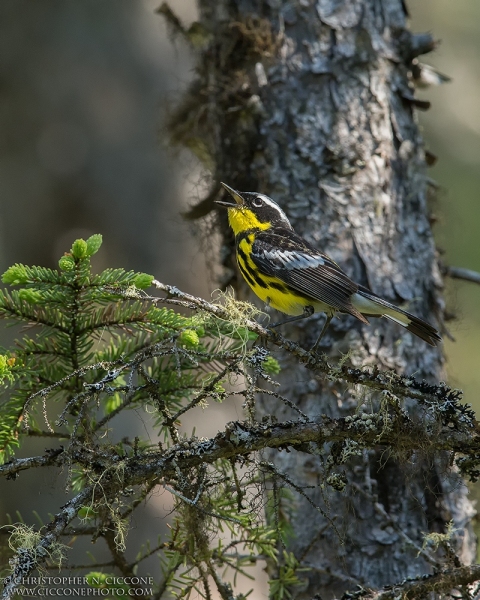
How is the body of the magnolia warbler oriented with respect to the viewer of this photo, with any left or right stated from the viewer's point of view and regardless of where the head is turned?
facing to the left of the viewer
